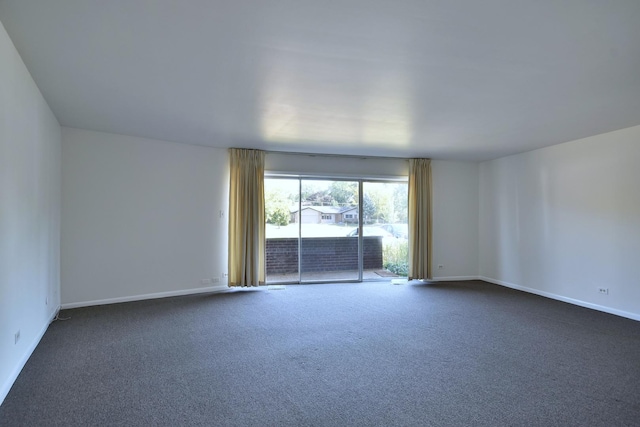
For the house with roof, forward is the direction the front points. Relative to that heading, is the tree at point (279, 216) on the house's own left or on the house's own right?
on the house's own right

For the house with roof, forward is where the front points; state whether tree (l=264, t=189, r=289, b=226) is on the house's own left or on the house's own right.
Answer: on the house's own right

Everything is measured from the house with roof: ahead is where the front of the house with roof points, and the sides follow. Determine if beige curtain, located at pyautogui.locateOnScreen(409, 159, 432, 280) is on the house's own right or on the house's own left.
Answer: on the house's own left

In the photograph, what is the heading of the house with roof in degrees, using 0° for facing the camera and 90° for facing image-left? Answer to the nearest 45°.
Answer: approximately 0°

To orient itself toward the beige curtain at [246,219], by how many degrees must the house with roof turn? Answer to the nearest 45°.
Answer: approximately 45° to its right
